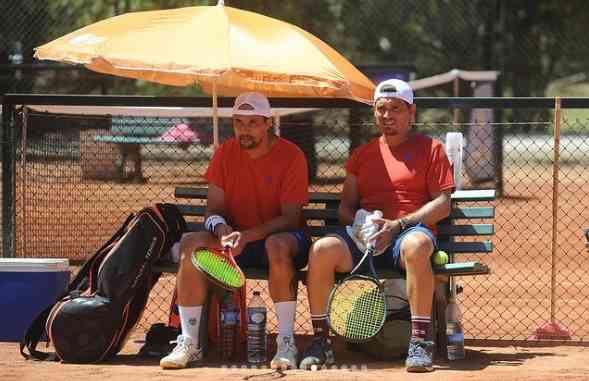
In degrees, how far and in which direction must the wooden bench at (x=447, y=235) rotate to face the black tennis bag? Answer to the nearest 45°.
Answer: approximately 90° to its right

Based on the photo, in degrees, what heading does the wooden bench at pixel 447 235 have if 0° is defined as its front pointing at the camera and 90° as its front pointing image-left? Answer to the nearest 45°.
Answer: approximately 0°

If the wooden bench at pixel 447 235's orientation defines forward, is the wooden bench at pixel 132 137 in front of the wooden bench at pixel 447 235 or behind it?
behind

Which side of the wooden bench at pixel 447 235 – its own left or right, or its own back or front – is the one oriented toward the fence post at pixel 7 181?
right

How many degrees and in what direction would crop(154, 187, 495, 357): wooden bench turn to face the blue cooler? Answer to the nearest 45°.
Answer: approximately 90° to its right

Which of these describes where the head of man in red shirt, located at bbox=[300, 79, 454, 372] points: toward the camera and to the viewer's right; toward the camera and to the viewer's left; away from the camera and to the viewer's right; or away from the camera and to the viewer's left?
toward the camera and to the viewer's left
